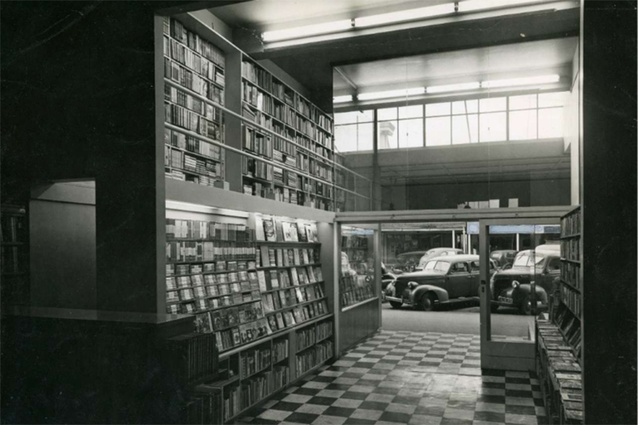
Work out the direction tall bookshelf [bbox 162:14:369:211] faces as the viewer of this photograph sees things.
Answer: facing the viewer and to the right of the viewer

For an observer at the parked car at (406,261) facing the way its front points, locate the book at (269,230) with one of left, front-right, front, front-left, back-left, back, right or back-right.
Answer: front-left

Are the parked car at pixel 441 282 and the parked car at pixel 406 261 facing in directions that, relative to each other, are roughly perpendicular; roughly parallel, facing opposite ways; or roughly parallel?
roughly parallel

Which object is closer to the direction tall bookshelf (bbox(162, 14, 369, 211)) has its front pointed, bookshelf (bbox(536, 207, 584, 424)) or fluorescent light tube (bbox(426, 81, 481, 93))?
the bookshelf

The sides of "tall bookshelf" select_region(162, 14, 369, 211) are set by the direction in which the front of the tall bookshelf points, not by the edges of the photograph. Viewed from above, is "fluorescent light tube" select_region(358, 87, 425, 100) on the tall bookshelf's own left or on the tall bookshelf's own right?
on the tall bookshelf's own left

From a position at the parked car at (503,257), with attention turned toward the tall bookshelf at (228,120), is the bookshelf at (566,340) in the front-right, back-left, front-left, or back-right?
front-left

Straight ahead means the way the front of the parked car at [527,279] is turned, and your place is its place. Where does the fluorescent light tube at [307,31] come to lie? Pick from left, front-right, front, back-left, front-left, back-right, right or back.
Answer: front

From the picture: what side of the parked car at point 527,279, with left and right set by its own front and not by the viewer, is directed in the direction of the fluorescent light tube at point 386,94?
front

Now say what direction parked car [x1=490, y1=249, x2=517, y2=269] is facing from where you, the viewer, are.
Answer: facing the viewer and to the left of the viewer

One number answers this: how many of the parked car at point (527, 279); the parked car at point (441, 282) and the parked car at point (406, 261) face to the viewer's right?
0

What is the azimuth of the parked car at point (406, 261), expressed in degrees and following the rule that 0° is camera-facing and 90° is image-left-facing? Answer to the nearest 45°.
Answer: approximately 45°

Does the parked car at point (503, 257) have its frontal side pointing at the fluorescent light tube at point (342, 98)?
no

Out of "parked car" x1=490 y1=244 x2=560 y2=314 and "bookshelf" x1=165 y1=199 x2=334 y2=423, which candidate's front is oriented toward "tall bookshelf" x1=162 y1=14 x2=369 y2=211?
the parked car

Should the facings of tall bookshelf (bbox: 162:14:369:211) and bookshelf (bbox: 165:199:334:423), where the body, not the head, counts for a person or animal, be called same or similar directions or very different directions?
same or similar directions

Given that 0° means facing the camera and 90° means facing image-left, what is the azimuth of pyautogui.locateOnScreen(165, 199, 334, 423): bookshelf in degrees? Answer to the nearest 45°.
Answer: approximately 315°
